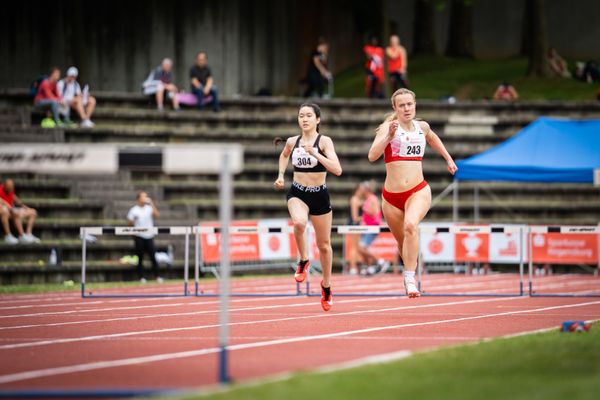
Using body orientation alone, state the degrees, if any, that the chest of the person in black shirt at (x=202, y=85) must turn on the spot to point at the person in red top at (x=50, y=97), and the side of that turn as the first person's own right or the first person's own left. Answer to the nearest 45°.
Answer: approximately 45° to the first person's own right

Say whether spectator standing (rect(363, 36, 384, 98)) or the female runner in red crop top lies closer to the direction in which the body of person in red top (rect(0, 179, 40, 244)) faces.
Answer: the female runner in red crop top

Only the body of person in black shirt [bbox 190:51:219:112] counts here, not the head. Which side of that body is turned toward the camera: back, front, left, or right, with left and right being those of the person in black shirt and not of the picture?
front

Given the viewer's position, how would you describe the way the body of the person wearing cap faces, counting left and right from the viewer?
facing the viewer and to the right of the viewer

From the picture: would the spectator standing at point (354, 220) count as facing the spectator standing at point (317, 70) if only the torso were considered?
no

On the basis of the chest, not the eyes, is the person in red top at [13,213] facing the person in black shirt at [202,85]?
no

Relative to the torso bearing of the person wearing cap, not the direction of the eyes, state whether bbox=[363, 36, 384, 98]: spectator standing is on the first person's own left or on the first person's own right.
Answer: on the first person's own left

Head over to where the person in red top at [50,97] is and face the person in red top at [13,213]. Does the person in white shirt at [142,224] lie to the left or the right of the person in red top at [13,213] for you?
left
